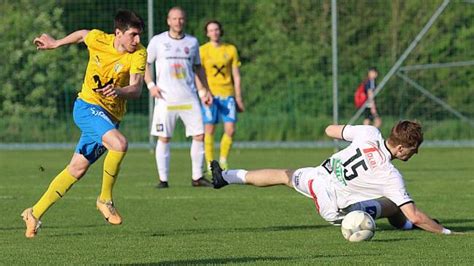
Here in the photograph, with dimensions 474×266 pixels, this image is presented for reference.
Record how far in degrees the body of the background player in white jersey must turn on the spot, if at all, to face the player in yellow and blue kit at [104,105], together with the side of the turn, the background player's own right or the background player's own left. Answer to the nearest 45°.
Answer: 0° — they already face them

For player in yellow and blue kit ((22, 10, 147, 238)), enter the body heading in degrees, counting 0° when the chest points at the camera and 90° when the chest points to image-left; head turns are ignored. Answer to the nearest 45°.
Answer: approximately 315°

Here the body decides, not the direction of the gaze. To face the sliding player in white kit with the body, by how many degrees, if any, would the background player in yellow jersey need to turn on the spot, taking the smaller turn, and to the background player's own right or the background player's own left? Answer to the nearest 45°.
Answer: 0° — they already face them

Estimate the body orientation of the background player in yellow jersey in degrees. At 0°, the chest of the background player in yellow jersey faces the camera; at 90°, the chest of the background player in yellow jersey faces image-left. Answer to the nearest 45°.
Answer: approximately 0°

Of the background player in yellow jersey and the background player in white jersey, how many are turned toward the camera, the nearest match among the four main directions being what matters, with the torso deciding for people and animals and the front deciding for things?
2

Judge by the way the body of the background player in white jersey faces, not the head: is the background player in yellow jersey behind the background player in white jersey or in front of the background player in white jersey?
behind
